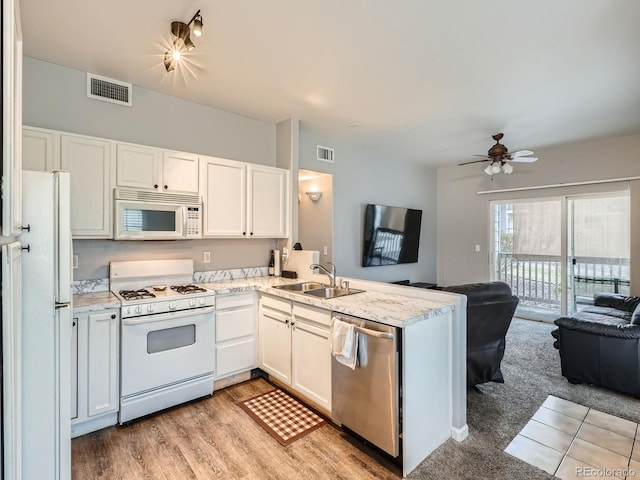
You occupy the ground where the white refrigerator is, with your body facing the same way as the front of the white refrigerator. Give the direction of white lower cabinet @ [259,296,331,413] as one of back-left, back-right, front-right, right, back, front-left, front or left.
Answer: front

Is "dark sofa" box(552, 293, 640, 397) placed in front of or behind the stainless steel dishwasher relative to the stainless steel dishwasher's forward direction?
behind

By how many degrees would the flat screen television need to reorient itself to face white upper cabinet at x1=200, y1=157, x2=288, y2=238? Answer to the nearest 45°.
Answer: approximately 90° to its right

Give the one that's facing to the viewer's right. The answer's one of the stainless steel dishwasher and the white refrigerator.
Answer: the white refrigerator

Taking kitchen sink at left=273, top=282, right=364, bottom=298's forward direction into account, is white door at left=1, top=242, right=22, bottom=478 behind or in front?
in front

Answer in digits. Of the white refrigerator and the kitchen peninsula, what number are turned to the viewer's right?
1

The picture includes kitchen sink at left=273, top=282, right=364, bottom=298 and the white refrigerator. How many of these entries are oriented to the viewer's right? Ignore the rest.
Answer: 1

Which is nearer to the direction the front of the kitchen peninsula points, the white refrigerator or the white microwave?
the white refrigerator

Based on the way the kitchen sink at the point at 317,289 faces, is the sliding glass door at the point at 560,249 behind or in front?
behind

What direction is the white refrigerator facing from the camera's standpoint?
to the viewer's right

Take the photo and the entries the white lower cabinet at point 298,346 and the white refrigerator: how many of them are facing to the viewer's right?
1

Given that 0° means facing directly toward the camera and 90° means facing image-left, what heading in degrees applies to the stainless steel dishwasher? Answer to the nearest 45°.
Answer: approximately 45°

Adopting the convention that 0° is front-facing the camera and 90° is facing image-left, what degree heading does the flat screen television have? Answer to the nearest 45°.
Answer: approximately 315°

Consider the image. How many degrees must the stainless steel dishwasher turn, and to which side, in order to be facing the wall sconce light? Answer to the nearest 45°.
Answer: approximately 135° to its right
